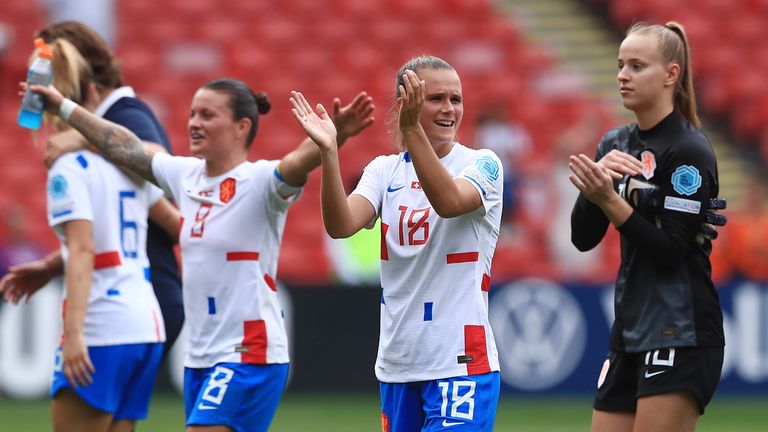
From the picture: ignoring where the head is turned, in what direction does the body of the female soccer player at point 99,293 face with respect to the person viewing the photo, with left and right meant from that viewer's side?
facing away from the viewer and to the left of the viewer

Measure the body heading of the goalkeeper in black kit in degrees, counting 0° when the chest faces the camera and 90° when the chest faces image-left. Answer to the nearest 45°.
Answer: approximately 45°

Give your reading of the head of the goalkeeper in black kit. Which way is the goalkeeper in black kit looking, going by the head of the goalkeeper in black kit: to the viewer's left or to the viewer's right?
to the viewer's left

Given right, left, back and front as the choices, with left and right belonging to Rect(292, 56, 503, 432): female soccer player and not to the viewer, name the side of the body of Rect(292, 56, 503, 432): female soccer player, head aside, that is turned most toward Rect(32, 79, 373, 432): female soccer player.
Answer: right
